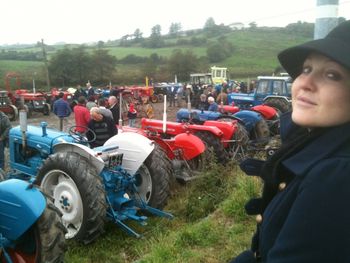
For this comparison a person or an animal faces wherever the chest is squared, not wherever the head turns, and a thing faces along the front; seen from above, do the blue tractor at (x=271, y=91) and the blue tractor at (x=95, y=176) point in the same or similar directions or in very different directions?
same or similar directions

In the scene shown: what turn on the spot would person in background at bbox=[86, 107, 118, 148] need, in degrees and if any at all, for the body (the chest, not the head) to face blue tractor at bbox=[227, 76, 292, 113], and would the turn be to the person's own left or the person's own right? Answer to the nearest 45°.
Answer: approximately 180°

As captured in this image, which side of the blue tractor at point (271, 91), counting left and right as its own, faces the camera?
left

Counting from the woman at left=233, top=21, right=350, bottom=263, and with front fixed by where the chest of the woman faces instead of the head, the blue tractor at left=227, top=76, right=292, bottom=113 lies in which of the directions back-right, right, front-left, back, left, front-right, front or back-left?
back-right

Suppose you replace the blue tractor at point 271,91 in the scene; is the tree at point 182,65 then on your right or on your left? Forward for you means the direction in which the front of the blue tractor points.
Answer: on your right

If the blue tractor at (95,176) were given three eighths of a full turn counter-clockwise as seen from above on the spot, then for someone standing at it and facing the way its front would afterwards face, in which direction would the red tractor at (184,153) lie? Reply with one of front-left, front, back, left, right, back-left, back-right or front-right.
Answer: back-left

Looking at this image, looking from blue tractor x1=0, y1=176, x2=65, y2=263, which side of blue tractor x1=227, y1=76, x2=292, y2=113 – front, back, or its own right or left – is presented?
left

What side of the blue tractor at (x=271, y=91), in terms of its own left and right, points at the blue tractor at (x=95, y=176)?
left

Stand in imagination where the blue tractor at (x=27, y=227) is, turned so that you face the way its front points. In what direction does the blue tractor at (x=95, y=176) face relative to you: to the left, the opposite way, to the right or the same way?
the same way

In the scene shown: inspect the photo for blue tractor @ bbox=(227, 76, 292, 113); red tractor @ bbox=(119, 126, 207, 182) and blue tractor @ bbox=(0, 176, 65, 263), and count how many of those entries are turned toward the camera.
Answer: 0

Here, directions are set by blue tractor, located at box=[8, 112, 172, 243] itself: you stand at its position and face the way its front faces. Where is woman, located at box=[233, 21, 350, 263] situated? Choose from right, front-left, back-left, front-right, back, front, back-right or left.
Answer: back-left
